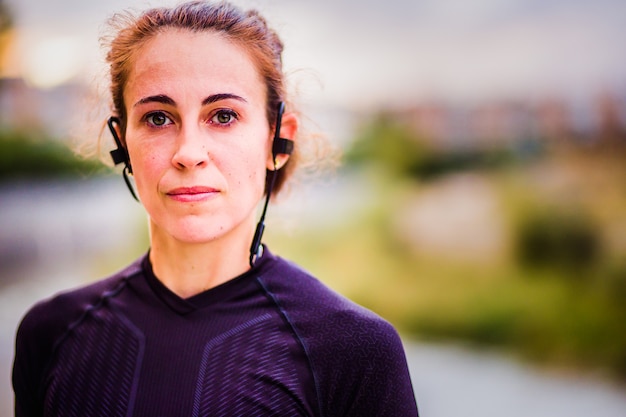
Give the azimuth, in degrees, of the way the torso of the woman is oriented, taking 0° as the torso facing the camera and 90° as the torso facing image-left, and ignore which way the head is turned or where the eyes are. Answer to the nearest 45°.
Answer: approximately 0°

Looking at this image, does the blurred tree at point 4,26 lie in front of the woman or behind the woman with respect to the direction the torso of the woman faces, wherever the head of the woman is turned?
behind
